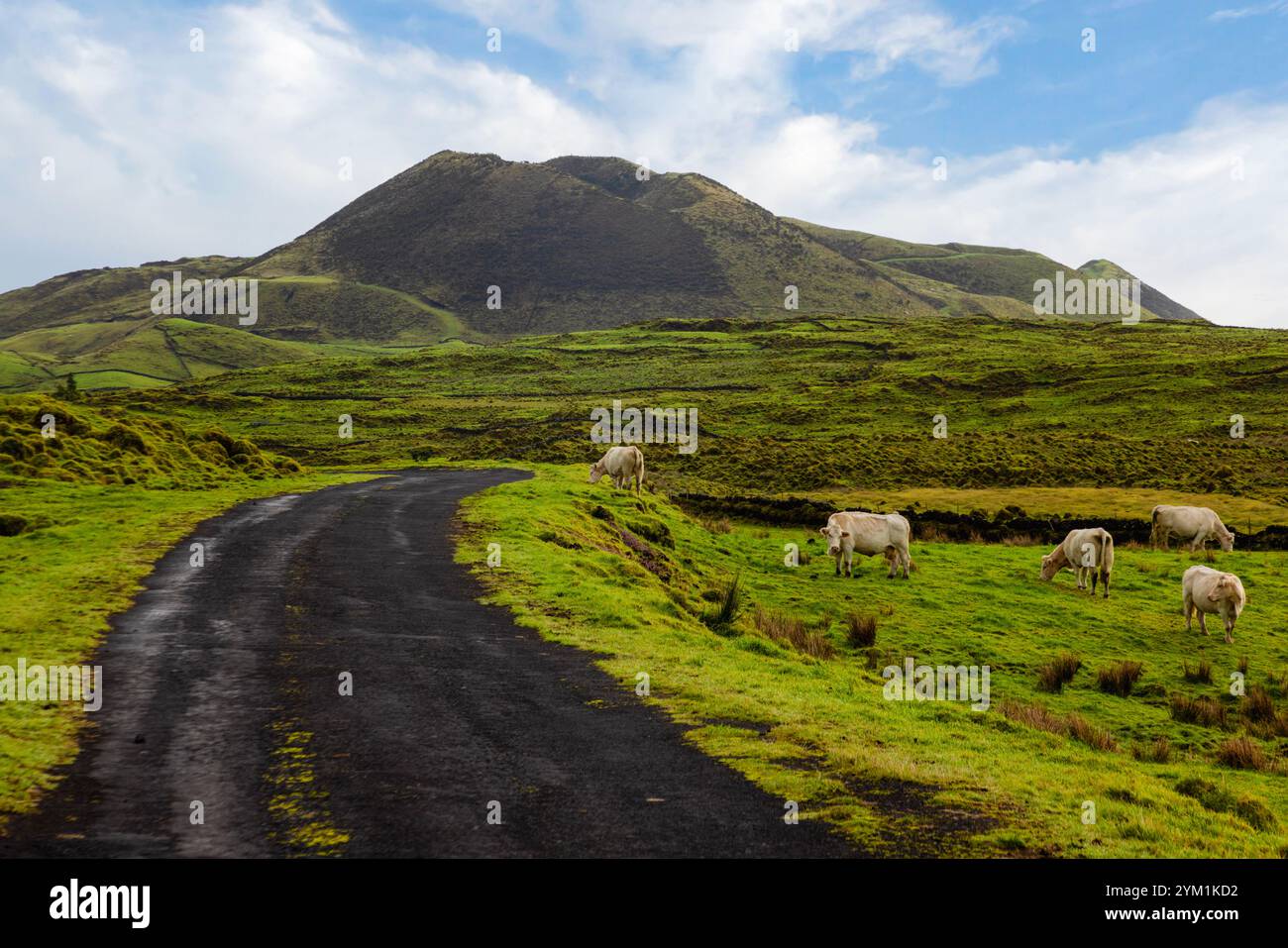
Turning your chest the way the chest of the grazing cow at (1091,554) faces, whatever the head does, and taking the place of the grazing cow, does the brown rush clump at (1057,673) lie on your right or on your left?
on your left

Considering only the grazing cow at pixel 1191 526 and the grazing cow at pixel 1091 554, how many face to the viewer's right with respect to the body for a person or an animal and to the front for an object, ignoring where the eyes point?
1

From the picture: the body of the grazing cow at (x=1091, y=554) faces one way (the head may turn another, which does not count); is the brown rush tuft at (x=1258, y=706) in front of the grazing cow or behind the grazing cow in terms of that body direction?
behind

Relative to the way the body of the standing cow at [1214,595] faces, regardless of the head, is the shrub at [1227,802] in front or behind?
in front

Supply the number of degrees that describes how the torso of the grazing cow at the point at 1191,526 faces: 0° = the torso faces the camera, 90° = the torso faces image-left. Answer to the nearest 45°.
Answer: approximately 270°

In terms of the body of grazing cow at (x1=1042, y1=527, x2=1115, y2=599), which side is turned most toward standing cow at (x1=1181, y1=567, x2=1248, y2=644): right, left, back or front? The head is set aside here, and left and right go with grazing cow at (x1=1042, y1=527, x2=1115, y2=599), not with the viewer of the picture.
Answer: back

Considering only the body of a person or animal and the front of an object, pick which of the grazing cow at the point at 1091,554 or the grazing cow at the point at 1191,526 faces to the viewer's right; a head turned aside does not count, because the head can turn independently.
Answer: the grazing cow at the point at 1191,526

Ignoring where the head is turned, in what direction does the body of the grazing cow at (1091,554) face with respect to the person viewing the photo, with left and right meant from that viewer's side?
facing away from the viewer and to the left of the viewer

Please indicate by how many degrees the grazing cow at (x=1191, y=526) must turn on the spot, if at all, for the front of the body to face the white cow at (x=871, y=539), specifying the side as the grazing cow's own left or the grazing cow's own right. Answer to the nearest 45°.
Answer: approximately 135° to the grazing cow's own right

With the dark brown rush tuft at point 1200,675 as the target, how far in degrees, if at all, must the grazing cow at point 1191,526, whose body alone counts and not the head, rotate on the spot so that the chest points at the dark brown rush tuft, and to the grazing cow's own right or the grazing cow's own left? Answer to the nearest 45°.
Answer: approximately 90° to the grazing cow's own right

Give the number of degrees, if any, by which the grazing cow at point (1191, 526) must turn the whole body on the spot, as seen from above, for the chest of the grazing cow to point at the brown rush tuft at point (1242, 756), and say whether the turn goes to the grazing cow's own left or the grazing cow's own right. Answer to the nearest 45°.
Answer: approximately 90° to the grazing cow's own right
